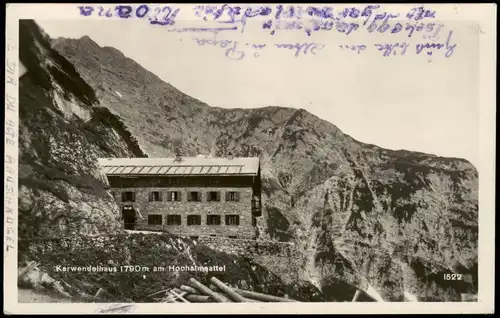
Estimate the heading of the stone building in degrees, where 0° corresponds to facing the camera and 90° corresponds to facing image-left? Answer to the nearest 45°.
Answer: approximately 0°
